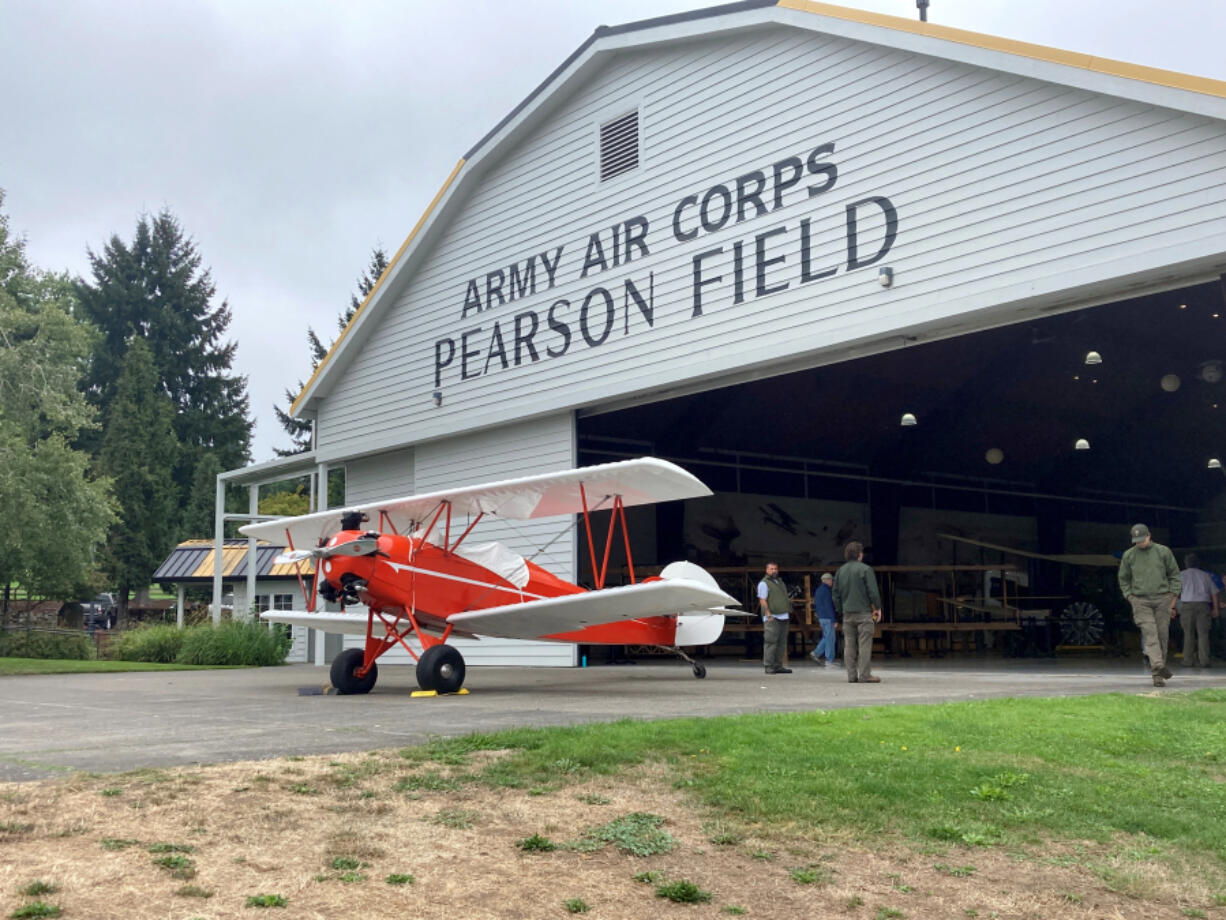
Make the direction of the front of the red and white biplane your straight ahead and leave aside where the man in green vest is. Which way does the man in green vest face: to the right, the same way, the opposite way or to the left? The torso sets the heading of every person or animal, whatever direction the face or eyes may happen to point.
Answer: to the left

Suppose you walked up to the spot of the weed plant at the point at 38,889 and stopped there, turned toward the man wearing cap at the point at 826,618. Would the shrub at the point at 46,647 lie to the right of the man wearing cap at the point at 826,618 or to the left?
left

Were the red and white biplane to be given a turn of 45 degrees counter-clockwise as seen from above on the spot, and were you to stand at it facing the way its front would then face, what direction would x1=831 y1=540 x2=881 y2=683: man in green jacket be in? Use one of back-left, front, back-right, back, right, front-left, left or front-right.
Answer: left

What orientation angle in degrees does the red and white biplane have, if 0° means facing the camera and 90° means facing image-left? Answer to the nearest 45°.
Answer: approximately 45°

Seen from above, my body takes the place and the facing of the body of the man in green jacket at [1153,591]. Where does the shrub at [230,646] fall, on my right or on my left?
on my right

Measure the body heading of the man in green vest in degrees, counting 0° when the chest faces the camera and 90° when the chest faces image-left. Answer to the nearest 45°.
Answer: approximately 315°

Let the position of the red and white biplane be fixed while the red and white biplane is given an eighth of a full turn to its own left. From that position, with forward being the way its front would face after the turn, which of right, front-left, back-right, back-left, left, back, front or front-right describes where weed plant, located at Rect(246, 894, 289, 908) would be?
front

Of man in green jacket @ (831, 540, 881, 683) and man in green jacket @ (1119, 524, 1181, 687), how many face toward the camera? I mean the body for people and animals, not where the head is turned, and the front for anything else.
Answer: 1

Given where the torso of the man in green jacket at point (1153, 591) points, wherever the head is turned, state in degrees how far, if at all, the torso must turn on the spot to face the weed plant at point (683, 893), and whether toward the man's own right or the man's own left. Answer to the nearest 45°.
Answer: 0° — they already face it
